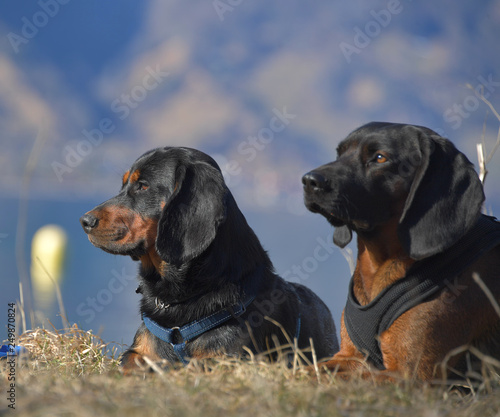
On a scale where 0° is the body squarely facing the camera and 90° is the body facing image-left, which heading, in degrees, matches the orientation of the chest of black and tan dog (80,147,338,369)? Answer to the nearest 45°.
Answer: approximately 45°

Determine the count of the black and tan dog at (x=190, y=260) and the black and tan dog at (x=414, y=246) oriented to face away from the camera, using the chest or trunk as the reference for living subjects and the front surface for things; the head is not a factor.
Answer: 0

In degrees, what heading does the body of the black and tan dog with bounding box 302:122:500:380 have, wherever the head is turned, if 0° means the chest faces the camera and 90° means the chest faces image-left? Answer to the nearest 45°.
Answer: approximately 45°

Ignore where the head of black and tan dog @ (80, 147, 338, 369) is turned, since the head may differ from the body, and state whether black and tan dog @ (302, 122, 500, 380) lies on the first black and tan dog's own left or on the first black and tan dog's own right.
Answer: on the first black and tan dog's own left
